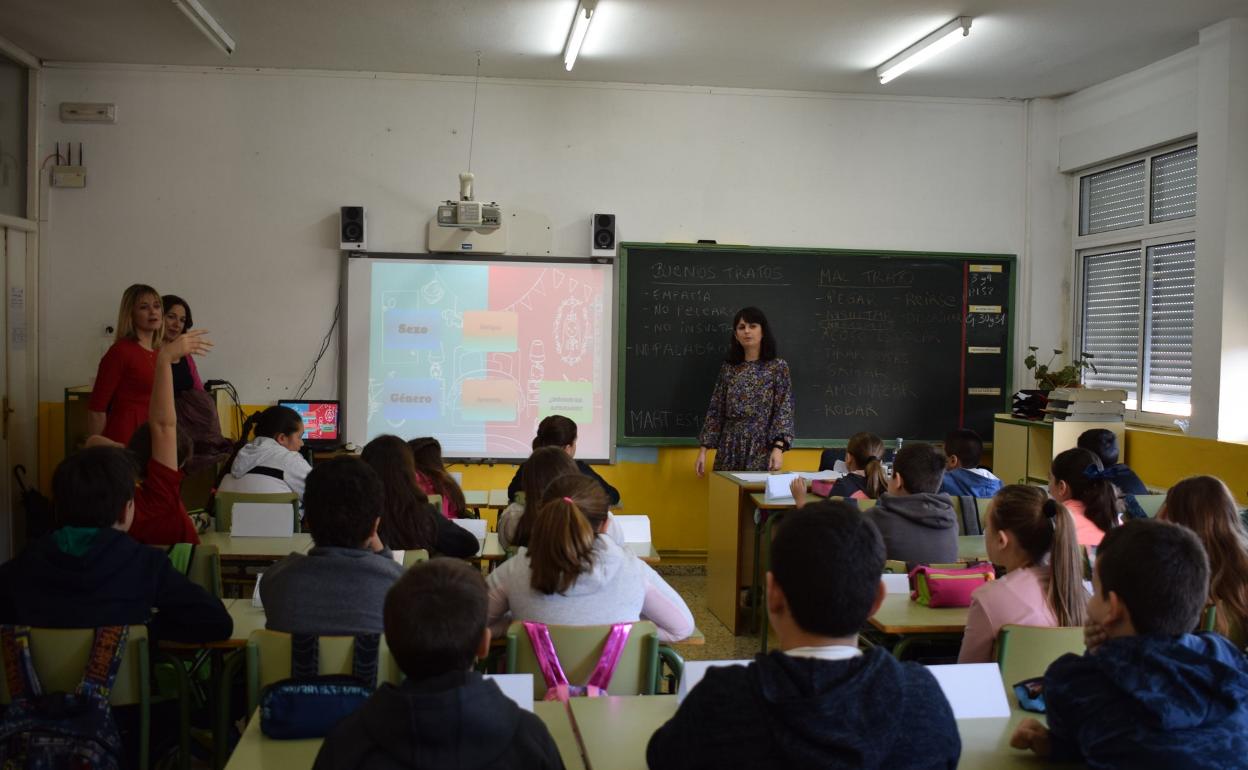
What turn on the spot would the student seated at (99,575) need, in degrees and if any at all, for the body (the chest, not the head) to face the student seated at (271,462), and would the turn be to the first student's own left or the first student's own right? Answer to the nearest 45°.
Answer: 0° — they already face them

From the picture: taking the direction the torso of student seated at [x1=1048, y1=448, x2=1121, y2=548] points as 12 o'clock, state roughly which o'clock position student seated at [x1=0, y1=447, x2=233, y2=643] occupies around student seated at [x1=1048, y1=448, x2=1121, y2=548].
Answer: student seated at [x1=0, y1=447, x2=233, y2=643] is roughly at 9 o'clock from student seated at [x1=1048, y1=448, x2=1121, y2=548].

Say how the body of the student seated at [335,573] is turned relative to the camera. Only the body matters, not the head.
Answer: away from the camera

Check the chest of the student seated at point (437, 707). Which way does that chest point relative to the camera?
away from the camera

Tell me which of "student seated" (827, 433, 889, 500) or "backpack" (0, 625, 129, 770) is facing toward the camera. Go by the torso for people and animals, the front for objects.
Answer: the backpack

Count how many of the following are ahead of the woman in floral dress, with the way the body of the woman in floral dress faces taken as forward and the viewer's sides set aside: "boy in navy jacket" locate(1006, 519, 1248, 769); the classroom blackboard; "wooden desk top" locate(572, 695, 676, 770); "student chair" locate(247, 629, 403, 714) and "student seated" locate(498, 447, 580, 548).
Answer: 4

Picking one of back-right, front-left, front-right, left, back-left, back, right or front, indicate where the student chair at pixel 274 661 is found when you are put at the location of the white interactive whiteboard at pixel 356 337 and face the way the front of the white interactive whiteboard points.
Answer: front

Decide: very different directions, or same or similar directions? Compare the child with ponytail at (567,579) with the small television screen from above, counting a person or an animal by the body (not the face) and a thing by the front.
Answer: very different directions

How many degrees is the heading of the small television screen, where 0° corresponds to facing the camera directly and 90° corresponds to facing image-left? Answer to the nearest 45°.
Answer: approximately 0°

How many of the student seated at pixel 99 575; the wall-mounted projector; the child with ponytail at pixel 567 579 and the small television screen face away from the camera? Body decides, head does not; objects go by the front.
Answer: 3

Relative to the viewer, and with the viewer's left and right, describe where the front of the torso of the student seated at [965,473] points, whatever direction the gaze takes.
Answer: facing away from the viewer and to the left of the viewer

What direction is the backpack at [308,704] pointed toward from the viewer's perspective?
toward the camera

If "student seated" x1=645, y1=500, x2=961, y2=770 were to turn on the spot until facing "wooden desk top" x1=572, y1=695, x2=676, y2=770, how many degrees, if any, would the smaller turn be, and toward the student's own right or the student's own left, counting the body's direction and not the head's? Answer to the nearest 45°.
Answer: approximately 45° to the student's own left

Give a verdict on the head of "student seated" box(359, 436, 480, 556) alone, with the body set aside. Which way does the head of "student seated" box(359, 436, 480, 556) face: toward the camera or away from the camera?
away from the camera

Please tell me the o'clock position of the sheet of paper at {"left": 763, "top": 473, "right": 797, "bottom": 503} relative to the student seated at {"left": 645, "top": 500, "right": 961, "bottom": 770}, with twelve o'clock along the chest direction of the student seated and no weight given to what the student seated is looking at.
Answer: The sheet of paper is roughly at 12 o'clock from the student seated.

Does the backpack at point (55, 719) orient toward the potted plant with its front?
no

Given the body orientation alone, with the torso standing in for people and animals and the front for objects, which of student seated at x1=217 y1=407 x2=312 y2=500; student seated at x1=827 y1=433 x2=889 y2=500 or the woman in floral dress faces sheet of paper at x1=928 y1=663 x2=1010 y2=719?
the woman in floral dress

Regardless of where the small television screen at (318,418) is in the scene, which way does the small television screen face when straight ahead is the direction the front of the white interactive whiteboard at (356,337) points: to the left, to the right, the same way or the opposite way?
the same way

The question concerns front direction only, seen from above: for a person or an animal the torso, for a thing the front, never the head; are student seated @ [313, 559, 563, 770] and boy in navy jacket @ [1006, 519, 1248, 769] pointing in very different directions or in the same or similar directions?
same or similar directions

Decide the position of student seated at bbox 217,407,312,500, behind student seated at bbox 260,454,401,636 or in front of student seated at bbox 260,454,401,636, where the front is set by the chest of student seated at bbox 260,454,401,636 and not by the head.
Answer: in front
